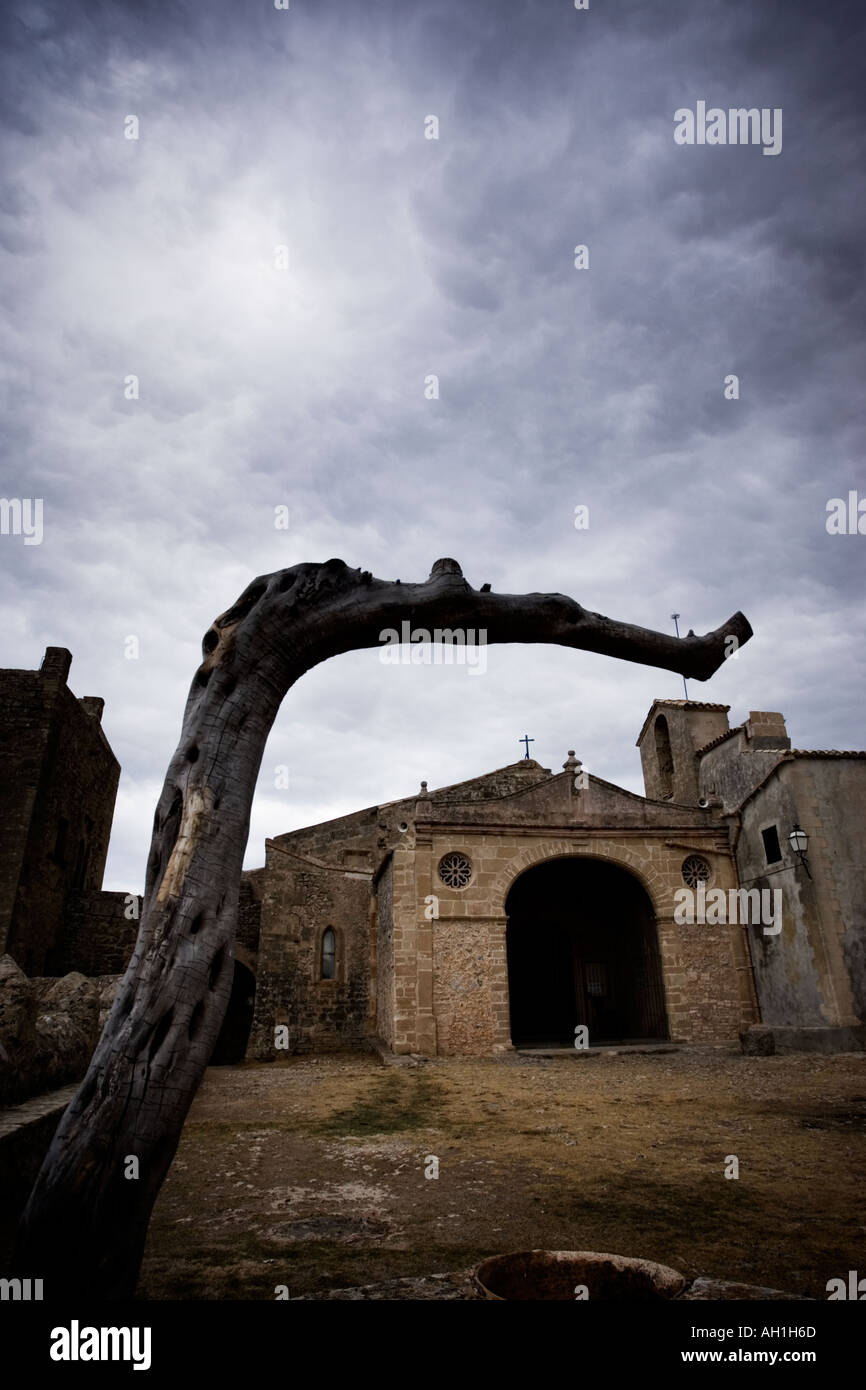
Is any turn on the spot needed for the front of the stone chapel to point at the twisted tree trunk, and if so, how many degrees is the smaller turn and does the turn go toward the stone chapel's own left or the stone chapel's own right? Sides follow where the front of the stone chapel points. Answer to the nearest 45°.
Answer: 0° — it already faces it

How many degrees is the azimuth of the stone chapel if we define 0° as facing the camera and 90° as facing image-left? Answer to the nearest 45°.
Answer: approximately 0°
